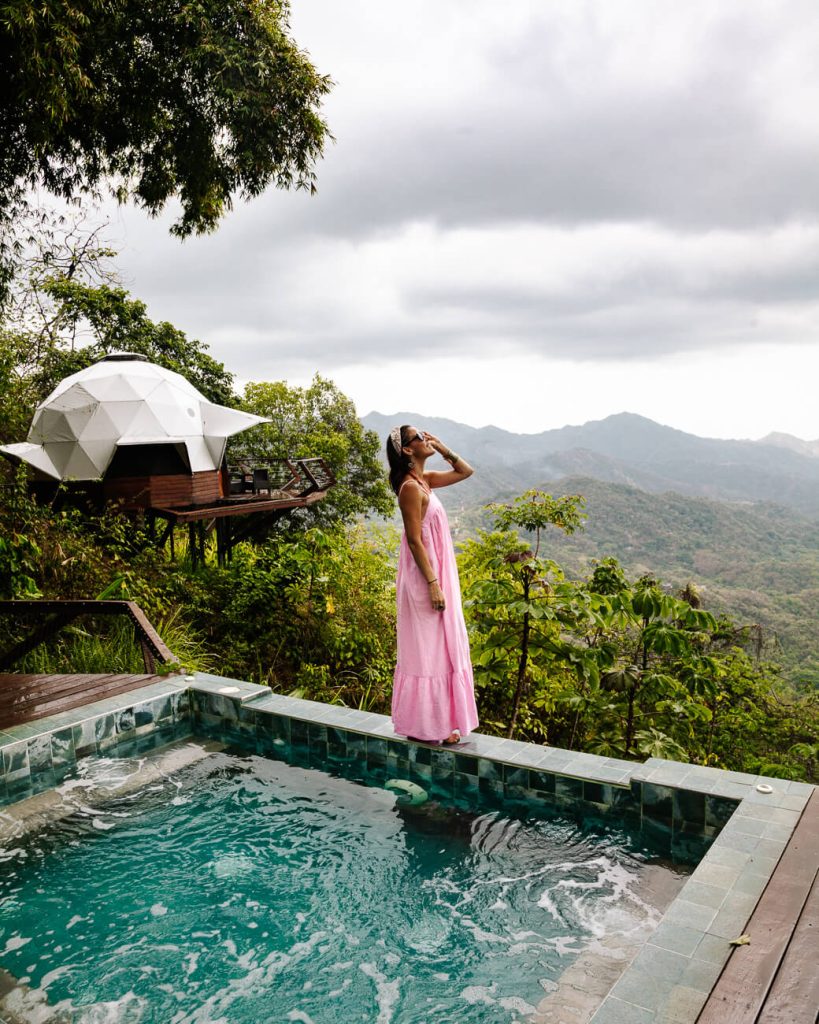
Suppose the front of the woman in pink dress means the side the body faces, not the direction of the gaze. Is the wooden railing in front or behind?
behind

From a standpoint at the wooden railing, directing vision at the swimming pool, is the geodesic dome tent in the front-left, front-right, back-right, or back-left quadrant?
back-left

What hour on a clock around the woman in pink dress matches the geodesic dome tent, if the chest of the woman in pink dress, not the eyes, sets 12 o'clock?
The geodesic dome tent is roughly at 8 o'clock from the woman in pink dress.

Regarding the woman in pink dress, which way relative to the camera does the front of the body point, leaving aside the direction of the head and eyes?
to the viewer's right

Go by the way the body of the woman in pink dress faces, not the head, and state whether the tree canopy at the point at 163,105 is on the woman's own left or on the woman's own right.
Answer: on the woman's own left

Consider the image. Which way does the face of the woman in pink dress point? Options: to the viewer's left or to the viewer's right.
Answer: to the viewer's right
